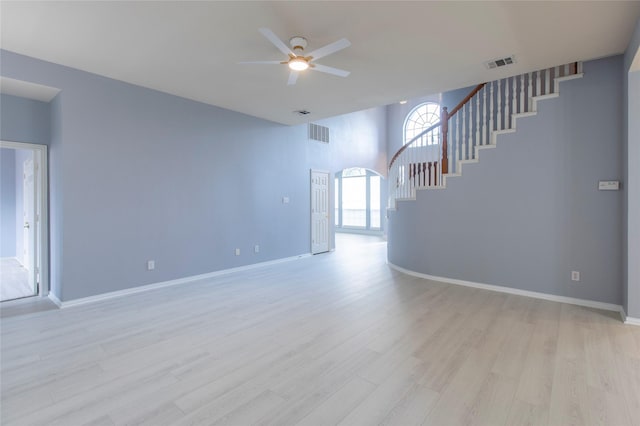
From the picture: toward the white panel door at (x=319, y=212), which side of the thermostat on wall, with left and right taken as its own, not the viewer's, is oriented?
right

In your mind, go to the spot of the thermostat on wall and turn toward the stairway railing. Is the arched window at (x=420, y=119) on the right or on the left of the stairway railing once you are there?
right

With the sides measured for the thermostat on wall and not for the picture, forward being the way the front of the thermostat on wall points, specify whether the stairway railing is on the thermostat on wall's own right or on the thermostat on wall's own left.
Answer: on the thermostat on wall's own right

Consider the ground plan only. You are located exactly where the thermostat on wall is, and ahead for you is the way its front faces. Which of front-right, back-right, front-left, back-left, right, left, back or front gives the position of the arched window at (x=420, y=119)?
back-right

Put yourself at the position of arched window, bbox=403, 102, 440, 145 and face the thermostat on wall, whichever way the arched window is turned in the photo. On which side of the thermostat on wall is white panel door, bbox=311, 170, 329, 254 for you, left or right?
right
